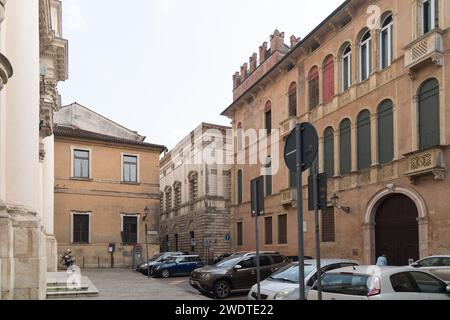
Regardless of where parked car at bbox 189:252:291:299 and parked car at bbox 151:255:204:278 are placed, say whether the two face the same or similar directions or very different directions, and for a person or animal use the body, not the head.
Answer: same or similar directions

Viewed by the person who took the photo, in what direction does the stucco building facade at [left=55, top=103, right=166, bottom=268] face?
facing the viewer

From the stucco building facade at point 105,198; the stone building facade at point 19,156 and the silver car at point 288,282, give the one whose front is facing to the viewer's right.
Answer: the stone building facade at point 19,156

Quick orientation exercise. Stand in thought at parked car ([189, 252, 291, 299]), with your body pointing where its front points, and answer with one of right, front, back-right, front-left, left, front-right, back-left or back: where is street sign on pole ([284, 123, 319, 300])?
front-left

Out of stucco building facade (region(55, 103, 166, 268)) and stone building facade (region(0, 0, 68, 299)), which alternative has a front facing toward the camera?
stucco building facade (region(55, 103, 166, 268))

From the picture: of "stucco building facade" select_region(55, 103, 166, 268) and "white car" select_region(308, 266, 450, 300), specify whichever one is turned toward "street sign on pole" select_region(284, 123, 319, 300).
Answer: the stucco building facade

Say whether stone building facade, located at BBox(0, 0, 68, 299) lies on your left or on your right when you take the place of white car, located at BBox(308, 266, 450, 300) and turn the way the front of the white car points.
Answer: on your left

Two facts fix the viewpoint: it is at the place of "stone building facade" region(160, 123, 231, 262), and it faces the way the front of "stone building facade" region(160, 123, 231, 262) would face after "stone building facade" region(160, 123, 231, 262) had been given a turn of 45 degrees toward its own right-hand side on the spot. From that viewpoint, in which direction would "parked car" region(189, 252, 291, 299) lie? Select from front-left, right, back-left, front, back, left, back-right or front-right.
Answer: left

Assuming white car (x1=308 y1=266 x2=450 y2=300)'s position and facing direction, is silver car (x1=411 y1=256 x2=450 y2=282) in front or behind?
in front

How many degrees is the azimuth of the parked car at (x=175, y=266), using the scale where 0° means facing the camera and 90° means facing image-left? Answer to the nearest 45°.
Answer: approximately 45°

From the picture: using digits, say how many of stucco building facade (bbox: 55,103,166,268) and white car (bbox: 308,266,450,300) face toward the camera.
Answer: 1

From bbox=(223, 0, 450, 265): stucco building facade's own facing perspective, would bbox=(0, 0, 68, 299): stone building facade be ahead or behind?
ahead
